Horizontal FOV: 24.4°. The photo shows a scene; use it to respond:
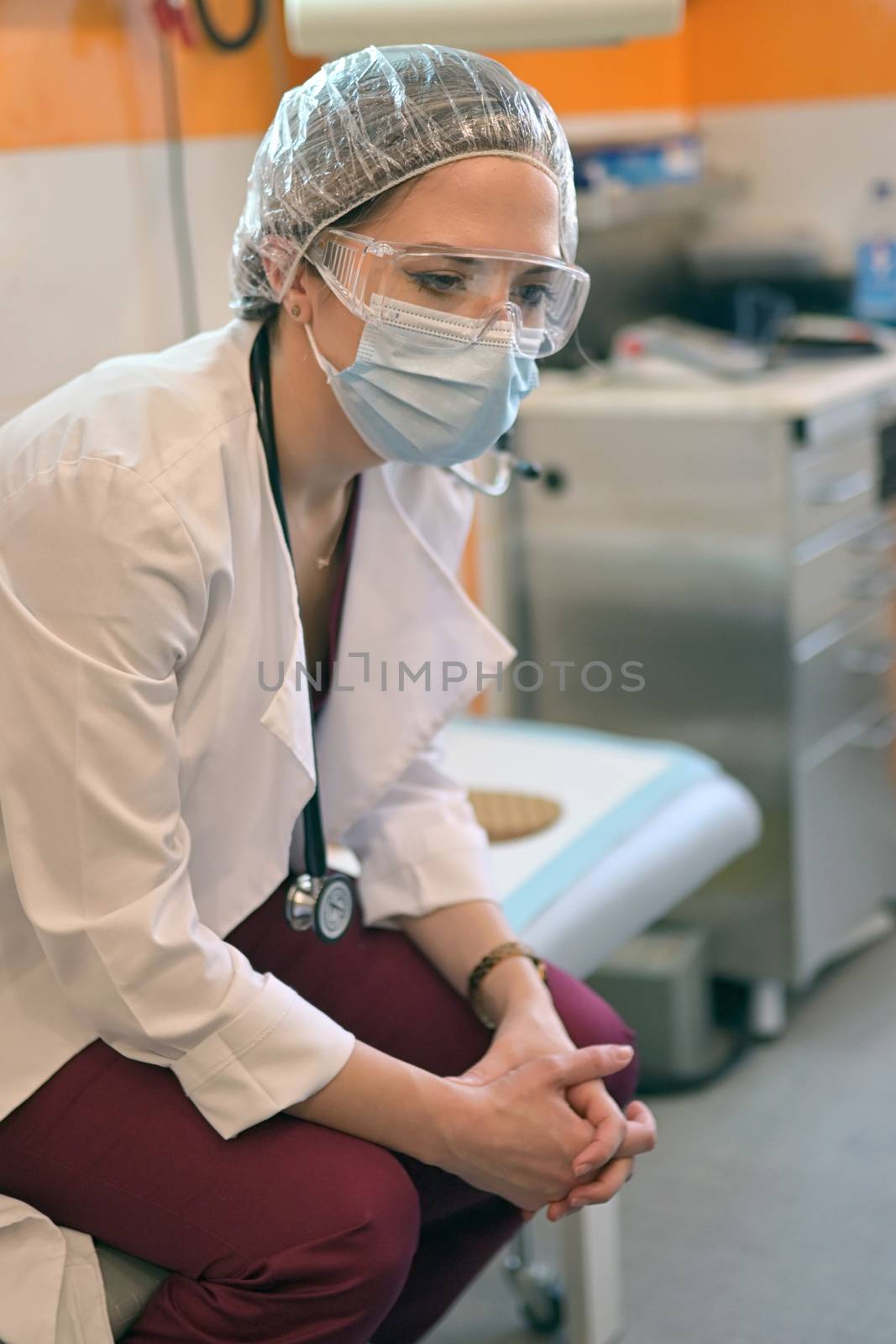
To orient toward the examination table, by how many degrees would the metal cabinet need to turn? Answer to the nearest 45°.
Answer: approximately 45° to its right

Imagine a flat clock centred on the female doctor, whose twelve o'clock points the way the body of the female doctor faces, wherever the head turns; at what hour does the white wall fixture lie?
The white wall fixture is roughly at 8 o'clock from the female doctor.

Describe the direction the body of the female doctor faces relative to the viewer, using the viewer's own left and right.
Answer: facing the viewer and to the right of the viewer

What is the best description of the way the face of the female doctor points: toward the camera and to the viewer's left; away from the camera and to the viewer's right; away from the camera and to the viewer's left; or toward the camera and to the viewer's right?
toward the camera and to the viewer's right

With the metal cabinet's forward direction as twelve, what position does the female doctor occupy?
The female doctor is roughly at 2 o'clock from the metal cabinet.

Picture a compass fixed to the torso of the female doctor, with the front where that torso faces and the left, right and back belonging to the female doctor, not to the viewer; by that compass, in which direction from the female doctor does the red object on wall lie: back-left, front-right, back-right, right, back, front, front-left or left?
back-left

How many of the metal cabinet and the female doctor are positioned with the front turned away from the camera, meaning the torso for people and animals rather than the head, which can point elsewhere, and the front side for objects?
0
